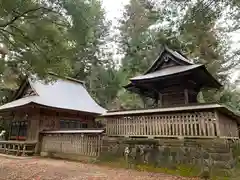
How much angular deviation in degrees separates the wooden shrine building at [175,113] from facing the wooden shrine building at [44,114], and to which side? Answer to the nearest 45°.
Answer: approximately 45° to its right
